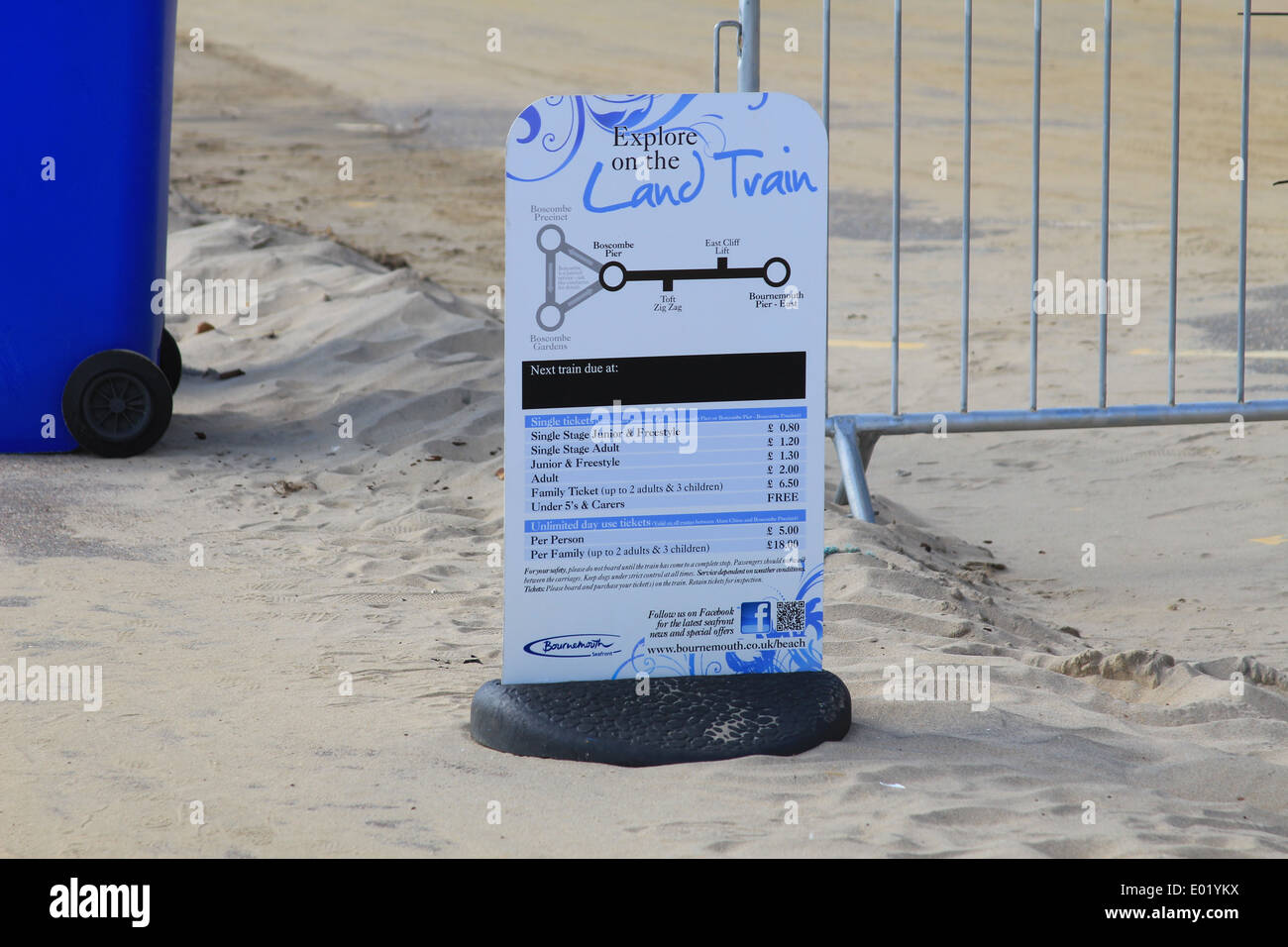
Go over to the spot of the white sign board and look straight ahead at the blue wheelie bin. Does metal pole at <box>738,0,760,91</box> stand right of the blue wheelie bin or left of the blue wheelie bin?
right

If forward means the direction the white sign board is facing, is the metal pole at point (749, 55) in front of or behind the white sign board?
behind

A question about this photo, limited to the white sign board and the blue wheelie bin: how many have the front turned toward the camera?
1

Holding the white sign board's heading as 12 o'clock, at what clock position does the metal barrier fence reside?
The metal barrier fence is roughly at 7 o'clock from the white sign board.

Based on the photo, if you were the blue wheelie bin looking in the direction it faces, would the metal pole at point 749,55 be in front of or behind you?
behind

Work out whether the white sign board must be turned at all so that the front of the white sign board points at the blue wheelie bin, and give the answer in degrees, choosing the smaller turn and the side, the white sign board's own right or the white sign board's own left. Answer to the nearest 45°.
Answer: approximately 135° to the white sign board's own right

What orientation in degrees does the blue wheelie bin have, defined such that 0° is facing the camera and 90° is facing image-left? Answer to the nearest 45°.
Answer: approximately 90°

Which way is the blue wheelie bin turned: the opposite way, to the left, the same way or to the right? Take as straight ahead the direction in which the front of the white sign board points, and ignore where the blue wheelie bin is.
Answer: to the right

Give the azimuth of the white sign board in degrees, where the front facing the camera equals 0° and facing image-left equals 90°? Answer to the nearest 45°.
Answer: approximately 0°

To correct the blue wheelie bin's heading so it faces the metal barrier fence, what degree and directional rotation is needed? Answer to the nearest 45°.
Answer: approximately 135° to its left
